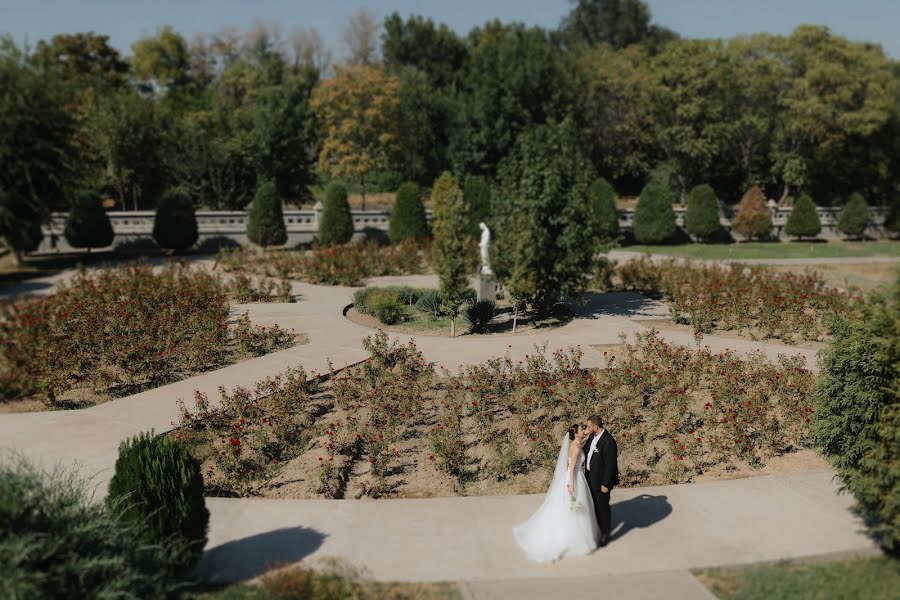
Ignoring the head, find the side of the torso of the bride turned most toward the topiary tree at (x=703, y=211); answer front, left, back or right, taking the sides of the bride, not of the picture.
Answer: left

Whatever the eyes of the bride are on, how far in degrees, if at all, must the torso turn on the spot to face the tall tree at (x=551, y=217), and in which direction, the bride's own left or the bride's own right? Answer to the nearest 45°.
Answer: approximately 90° to the bride's own left

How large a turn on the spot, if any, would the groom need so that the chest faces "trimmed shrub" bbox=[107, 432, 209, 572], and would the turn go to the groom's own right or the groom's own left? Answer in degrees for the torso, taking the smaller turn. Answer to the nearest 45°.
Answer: approximately 45° to the groom's own right

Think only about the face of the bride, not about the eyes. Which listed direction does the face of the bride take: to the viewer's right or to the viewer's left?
to the viewer's right

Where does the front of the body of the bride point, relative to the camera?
to the viewer's right

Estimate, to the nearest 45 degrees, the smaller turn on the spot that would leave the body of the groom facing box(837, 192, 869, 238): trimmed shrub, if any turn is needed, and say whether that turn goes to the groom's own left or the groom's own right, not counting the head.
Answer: approximately 135° to the groom's own right

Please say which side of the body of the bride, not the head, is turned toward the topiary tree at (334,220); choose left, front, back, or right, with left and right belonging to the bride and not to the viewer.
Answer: left

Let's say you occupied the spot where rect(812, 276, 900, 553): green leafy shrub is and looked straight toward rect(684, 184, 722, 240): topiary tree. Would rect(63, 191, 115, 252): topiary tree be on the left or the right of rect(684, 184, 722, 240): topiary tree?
left

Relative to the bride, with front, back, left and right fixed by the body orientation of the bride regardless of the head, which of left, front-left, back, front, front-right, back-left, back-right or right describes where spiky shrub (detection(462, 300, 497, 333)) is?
left

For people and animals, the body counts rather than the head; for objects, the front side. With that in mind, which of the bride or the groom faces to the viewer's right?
the bride

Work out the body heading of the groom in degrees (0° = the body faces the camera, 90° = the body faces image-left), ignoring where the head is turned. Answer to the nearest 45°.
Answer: approximately 45°

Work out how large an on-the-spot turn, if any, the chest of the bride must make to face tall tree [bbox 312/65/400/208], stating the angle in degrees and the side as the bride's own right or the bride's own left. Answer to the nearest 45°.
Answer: approximately 90° to the bride's own left

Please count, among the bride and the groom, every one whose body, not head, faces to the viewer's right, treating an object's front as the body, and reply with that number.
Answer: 1

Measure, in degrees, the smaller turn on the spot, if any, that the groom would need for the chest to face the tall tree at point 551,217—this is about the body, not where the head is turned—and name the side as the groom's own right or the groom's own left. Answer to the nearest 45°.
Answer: approximately 135° to the groom's own right

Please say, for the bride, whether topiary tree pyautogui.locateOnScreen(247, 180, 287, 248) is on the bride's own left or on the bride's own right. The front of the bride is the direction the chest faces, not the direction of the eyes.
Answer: on the bride's own left
